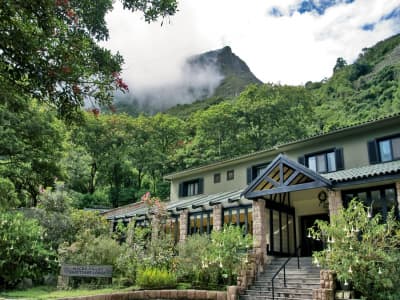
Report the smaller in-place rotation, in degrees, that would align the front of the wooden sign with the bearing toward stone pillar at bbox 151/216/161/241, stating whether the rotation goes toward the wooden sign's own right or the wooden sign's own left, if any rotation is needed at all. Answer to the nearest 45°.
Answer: approximately 135° to the wooden sign's own left

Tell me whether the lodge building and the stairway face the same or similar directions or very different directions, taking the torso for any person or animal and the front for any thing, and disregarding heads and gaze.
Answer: same or similar directions

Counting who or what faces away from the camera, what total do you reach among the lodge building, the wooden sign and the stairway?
0

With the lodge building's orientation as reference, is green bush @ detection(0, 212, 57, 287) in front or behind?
in front

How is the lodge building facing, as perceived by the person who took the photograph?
facing the viewer and to the left of the viewer

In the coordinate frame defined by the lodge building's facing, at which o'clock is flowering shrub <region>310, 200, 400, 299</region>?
The flowering shrub is roughly at 10 o'clock from the lodge building.

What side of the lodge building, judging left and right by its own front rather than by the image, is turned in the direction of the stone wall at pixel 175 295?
front

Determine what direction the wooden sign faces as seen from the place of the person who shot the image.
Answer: facing the viewer

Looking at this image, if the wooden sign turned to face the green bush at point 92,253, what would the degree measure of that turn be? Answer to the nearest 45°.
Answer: approximately 180°
